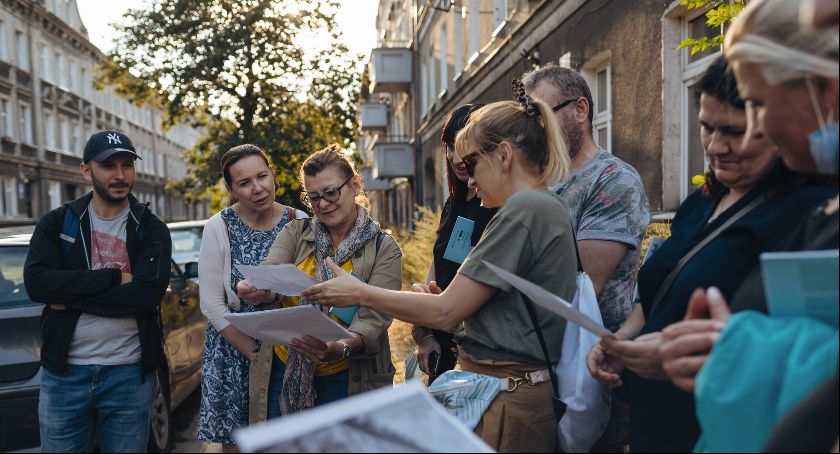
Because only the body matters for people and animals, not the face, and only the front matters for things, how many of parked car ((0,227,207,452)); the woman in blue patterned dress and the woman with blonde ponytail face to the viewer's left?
1

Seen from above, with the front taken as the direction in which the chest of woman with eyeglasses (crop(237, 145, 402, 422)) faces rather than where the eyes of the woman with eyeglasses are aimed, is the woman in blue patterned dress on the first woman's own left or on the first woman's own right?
on the first woman's own right

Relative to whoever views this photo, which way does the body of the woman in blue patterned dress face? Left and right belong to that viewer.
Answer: facing the viewer and to the right of the viewer

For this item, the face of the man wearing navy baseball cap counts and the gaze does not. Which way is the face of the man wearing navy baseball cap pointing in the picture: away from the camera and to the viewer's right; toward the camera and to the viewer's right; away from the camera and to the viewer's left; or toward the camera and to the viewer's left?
toward the camera and to the viewer's right

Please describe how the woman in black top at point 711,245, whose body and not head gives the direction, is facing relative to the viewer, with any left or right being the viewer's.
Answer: facing the viewer and to the left of the viewer

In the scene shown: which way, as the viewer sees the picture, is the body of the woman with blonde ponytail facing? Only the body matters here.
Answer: to the viewer's left

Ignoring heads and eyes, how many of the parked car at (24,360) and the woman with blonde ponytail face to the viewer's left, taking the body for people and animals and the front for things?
1

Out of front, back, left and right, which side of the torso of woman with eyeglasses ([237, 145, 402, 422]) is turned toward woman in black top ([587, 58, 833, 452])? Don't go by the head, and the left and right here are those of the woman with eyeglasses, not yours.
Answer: left

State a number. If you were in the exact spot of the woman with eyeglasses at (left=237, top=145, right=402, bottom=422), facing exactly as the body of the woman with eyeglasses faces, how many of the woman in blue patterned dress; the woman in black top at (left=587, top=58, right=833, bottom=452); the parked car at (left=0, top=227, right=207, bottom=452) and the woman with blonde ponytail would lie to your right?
2
